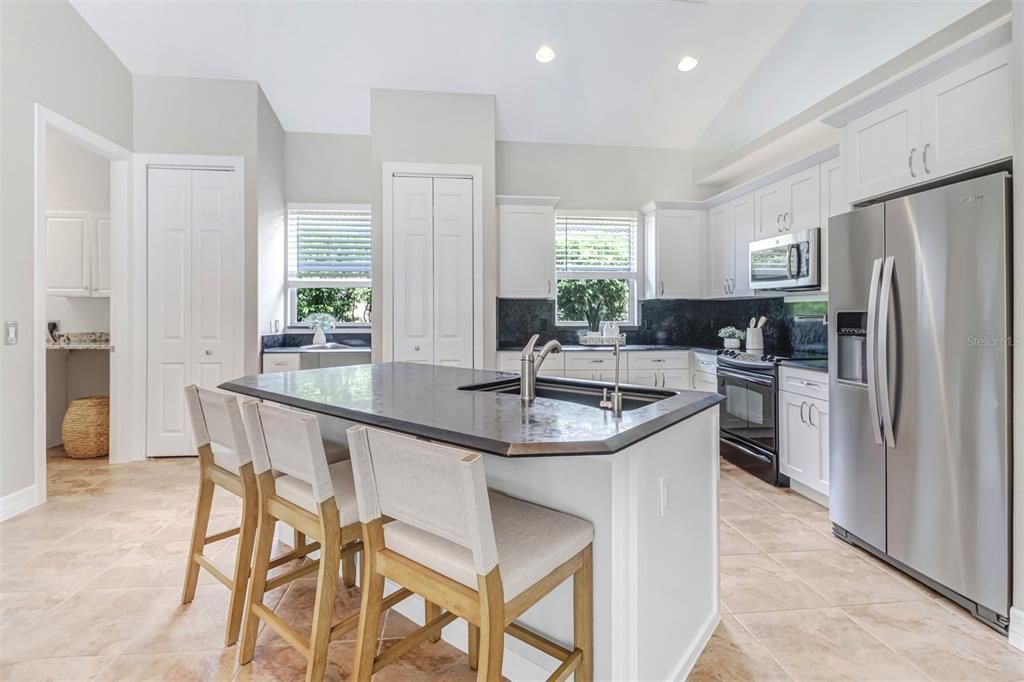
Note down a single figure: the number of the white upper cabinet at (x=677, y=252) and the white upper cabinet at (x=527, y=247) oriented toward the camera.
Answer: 2

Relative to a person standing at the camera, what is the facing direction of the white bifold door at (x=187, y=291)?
facing the viewer

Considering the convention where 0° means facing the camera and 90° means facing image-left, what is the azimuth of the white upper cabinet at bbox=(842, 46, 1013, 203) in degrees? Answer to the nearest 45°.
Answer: approximately 45°

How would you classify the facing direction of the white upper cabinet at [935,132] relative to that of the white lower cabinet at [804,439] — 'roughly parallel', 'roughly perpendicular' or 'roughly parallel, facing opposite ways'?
roughly parallel

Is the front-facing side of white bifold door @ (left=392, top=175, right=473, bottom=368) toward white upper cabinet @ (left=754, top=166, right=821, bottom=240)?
no

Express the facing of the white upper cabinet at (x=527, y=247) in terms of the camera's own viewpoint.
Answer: facing the viewer

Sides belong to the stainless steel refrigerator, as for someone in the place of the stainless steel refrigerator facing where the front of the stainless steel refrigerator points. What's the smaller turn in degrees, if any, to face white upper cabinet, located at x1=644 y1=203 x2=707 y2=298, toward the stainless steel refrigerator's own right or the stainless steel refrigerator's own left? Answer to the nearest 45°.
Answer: approximately 90° to the stainless steel refrigerator's own right

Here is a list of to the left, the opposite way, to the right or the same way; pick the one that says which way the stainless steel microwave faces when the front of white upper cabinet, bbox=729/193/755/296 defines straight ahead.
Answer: the same way

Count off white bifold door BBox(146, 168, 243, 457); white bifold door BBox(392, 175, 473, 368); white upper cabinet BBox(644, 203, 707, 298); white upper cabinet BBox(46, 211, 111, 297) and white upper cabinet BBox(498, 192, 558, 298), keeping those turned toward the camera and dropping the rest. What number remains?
5

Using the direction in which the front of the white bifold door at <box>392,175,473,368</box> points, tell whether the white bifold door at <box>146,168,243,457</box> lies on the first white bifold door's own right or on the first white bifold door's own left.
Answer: on the first white bifold door's own right

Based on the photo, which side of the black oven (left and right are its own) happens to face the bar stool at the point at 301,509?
front

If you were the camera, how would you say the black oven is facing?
facing the viewer and to the left of the viewer

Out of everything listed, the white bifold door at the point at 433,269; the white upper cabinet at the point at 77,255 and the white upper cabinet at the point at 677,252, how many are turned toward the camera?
3

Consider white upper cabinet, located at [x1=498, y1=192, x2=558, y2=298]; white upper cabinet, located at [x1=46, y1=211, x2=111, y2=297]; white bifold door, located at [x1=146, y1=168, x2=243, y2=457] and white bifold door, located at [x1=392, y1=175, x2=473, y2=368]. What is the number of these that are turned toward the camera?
4

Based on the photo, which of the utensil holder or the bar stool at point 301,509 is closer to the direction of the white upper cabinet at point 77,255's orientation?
the bar stool

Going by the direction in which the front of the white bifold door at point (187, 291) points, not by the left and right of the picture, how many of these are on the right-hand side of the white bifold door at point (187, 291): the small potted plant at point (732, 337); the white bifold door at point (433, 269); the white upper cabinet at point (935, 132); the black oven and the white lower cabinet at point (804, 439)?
0

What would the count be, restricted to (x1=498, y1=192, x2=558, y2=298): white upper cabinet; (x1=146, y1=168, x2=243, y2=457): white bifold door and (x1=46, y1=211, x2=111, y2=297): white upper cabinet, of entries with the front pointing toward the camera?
3

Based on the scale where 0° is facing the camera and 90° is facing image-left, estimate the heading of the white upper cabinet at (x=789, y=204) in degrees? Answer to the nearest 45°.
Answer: approximately 45°

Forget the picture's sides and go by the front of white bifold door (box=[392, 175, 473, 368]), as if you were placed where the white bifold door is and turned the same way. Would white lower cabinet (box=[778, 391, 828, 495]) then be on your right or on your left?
on your left
